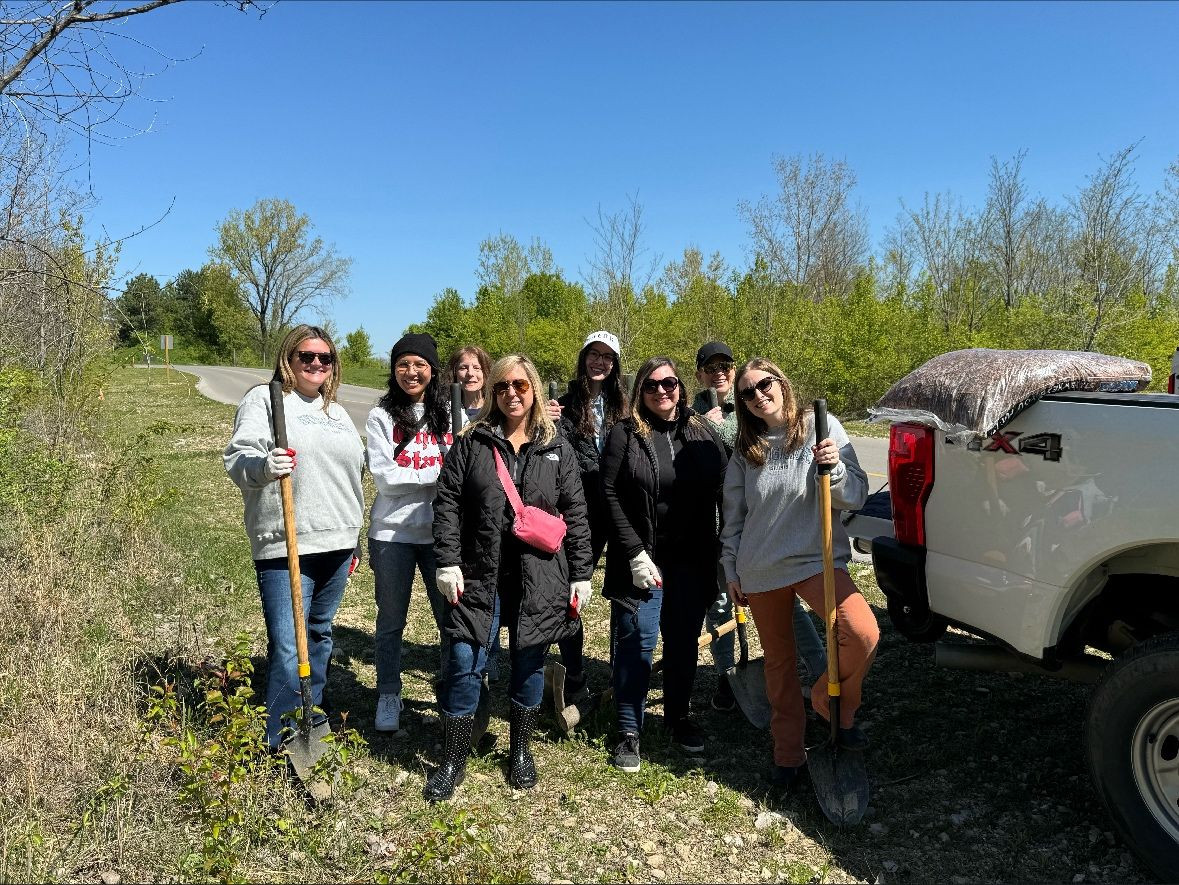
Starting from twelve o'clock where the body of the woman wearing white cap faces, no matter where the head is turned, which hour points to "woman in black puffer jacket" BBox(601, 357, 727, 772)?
The woman in black puffer jacket is roughly at 11 o'clock from the woman wearing white cap.

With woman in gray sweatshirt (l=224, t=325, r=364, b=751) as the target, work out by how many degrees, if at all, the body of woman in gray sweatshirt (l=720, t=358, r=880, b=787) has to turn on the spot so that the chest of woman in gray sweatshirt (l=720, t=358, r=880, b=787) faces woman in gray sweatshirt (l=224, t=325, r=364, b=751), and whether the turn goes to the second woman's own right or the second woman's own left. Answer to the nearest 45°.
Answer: approximately 90° to the second woman's own right

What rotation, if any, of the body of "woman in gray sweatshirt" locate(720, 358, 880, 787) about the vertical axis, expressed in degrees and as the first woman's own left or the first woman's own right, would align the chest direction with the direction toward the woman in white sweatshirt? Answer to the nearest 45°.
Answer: approximately 90° to the first woman's own right

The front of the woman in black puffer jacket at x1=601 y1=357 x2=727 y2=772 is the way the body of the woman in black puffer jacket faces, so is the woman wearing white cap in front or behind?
behind

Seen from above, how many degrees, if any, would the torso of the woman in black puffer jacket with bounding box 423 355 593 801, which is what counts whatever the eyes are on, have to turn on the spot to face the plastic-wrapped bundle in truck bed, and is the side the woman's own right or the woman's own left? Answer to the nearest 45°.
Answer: approximately 90° to the woman's own left

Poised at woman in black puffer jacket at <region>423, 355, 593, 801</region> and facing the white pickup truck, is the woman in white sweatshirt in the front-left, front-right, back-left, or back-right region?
back-left

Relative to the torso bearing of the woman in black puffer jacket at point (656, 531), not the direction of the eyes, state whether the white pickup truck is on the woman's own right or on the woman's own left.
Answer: on the woman's own left

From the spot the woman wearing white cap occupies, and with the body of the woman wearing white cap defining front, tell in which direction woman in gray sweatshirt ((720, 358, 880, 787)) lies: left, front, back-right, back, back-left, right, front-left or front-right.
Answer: front-left
